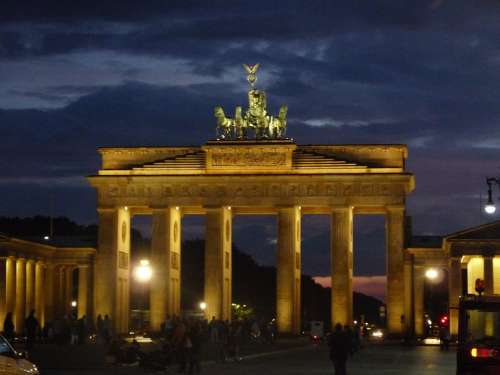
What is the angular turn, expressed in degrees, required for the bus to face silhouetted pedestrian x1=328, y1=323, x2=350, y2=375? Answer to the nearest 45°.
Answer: approximately 45° to its left

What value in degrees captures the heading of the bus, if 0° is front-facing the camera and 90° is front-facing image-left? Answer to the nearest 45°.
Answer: approximately 180°

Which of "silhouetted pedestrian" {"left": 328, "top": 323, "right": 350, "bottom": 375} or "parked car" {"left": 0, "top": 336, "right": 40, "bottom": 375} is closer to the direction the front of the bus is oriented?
the silhouetted pedestrian

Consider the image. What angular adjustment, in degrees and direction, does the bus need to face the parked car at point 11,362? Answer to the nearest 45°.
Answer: approximately 135° to its left
